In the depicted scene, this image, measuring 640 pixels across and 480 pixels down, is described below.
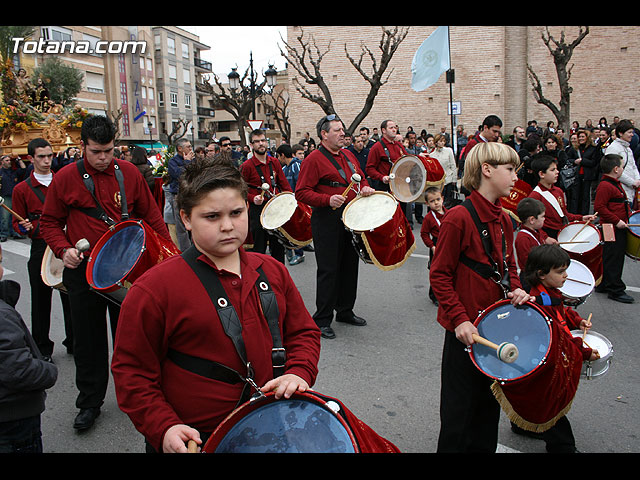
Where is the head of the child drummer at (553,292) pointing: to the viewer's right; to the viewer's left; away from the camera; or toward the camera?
to the viewer's right

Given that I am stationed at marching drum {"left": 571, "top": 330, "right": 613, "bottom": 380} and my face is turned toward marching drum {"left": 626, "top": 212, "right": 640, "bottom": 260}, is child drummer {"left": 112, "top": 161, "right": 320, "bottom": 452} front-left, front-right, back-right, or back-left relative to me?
back-left

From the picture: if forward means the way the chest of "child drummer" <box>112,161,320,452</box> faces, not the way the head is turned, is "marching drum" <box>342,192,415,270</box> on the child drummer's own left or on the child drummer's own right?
on the child drummer's own left

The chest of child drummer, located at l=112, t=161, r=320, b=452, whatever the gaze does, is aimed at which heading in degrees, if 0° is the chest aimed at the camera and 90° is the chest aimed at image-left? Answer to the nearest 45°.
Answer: approximately 315°

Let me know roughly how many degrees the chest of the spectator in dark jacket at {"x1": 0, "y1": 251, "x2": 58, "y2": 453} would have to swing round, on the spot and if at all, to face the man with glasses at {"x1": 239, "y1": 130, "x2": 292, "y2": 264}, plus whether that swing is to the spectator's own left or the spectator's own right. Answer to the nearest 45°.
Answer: approximately 45° to the spectator's own left

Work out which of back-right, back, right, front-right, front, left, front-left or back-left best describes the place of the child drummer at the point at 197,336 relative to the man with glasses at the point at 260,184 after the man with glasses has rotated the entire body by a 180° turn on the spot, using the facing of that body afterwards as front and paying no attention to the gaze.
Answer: back-left
